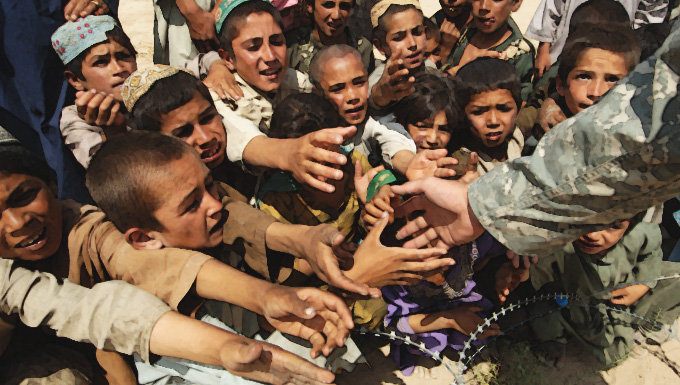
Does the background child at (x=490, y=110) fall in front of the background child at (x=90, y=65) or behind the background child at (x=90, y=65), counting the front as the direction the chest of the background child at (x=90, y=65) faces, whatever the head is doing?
in front

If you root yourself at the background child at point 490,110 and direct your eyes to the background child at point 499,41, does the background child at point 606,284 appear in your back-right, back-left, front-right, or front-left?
back-right

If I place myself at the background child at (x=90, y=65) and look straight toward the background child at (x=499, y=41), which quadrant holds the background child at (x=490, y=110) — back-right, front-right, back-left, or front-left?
front-right

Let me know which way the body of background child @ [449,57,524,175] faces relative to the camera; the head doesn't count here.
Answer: toward the camera

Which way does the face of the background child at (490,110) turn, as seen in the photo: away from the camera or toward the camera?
toward the camera

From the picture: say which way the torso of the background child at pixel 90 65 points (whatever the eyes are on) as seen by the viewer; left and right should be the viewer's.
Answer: facing the viewer and to the right of the viewer

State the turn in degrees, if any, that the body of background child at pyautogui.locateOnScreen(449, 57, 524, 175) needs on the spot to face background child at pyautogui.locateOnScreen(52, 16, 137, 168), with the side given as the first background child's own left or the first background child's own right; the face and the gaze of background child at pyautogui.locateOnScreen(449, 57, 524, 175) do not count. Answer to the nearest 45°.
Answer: approximately 90° to the first background child's own right

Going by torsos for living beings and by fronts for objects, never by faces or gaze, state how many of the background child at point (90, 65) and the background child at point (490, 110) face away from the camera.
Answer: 0

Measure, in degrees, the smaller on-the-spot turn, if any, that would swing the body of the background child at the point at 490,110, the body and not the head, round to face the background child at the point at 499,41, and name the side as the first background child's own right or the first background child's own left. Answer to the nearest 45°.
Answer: approximately 180°

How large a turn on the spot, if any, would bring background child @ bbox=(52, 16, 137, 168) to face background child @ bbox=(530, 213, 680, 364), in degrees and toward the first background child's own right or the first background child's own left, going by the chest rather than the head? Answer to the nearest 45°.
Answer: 0° — they already face them

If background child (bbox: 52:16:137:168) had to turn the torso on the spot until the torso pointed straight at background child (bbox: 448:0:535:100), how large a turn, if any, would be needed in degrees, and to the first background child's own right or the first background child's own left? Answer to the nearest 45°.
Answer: approximately 45° to the first background child's own left

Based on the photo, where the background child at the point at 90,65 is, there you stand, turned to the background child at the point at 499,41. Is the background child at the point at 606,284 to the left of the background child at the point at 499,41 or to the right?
right

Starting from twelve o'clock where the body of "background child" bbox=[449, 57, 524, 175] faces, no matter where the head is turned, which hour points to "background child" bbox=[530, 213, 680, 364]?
"background child" bbox=[530, 213, 680, 364] is roughly at 10 o'clock from "background child" bbox=[449, 57, 524, 175].
